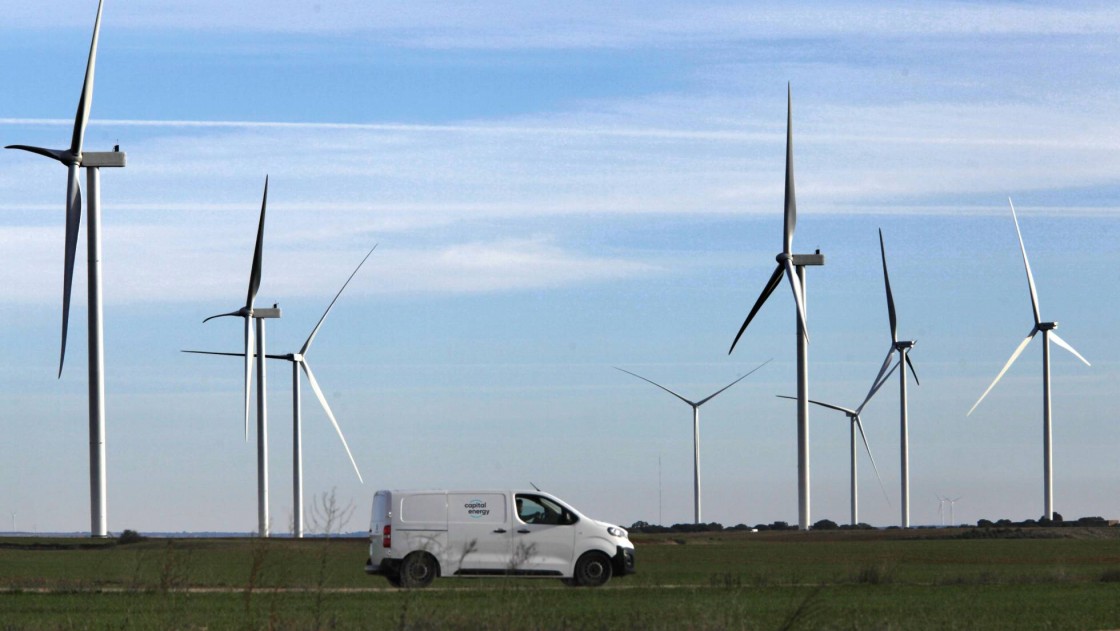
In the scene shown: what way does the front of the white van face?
to the viewer's right
